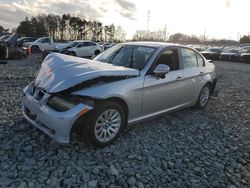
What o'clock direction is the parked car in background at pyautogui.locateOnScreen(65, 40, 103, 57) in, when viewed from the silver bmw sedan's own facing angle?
The parked car in background is roughly at 4 o'clock from the silver bmw sedan.

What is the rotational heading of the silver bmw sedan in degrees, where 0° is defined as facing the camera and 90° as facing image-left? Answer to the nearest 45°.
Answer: approximately 45°

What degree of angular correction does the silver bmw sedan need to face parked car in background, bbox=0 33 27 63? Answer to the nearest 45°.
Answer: approximately 90° to its right

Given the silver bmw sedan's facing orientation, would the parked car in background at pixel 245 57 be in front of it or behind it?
behind

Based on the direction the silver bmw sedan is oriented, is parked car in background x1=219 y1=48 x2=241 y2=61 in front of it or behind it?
behind
